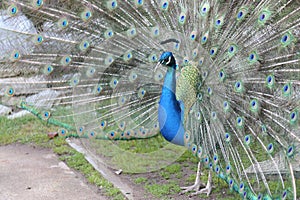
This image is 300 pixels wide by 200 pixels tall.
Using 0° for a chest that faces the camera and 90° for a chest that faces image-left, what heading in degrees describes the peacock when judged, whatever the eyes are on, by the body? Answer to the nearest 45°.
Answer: approximately 45°
